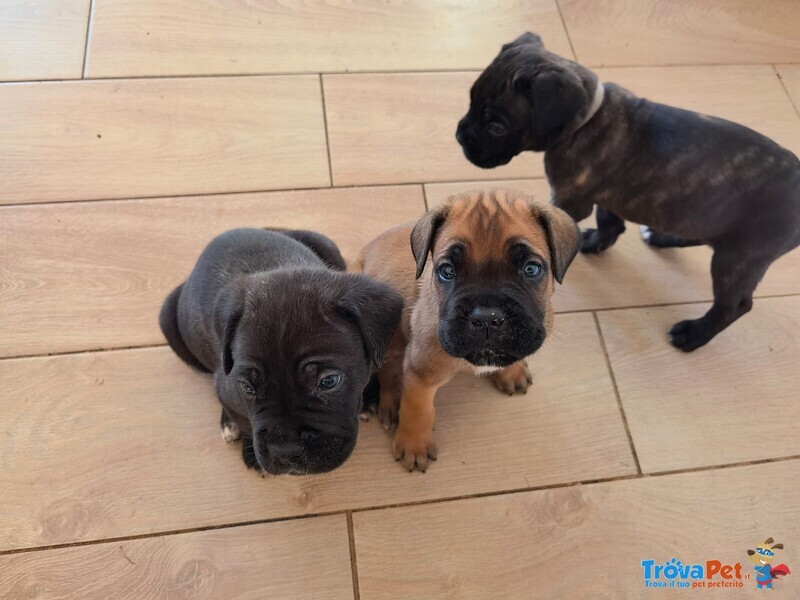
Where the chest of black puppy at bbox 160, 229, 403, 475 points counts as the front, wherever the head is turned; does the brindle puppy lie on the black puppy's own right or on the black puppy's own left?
on the black puppy's own left

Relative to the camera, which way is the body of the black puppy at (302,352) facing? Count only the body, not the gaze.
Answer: toward the camera
